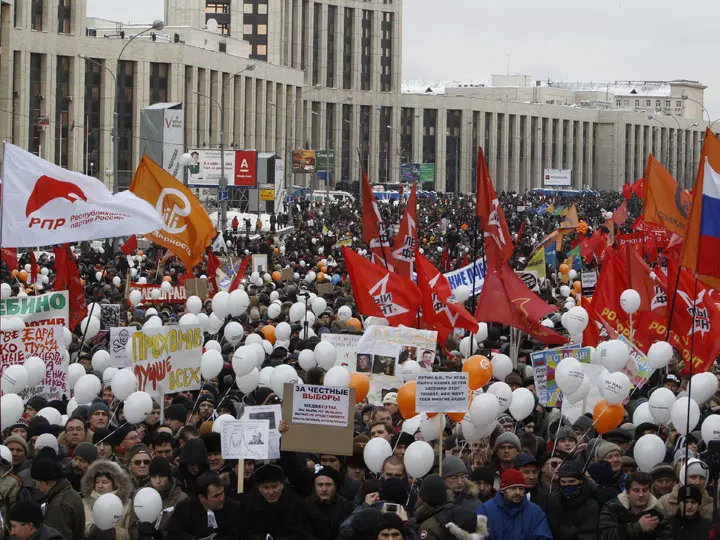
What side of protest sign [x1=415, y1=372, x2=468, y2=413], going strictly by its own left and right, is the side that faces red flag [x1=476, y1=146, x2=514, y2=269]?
back

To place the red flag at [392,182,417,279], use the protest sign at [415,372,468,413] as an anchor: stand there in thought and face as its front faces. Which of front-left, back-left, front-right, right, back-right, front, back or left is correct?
back

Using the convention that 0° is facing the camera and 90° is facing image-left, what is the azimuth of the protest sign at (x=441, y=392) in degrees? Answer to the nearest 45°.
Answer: approximately 0°

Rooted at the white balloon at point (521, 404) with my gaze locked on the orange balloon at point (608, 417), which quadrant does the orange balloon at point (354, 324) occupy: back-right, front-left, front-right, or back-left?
back-left

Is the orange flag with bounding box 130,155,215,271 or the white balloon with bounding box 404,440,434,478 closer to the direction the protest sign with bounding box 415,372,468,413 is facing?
the white balloon

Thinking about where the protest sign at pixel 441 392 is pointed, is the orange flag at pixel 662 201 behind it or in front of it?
behind

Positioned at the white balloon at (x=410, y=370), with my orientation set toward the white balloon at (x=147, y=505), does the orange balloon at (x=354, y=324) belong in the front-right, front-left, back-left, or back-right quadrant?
back-right

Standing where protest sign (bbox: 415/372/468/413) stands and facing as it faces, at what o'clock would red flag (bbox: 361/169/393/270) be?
The red flag is roughly at 6 o'clock from the protest sign.
